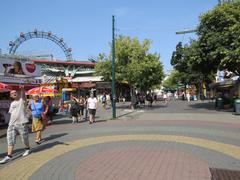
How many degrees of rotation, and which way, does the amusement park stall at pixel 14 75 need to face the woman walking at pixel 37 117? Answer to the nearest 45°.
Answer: approximately 45° to its right

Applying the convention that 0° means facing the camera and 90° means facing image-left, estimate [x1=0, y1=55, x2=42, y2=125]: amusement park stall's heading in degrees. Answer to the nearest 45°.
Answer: approximately 315°

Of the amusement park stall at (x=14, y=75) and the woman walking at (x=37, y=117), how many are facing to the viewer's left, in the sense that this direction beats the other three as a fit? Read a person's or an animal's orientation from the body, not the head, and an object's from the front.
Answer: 0

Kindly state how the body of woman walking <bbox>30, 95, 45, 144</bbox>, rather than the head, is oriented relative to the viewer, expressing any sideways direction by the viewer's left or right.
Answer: facing the viewer

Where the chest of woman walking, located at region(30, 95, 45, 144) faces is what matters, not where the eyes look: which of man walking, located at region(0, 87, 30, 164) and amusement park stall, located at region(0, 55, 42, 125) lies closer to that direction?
the man walking

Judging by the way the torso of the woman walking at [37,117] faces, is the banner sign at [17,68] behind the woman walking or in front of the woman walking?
behind

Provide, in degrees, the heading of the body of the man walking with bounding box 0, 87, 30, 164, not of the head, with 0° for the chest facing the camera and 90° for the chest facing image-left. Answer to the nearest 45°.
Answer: approximately 45°

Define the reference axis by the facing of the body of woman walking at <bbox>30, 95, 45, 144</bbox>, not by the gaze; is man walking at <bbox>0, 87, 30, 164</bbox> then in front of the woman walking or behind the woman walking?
in front

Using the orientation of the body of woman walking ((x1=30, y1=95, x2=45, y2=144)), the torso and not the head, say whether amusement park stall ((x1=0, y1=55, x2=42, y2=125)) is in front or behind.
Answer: behind

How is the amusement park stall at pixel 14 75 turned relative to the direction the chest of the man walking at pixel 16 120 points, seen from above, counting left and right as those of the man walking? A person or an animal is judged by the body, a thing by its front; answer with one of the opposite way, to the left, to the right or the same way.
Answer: to the left
